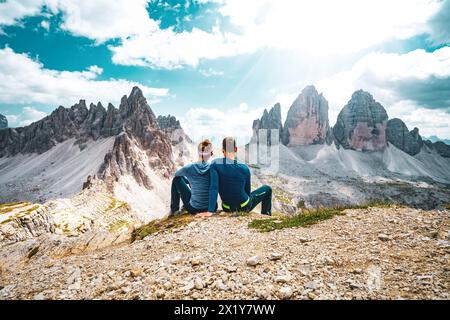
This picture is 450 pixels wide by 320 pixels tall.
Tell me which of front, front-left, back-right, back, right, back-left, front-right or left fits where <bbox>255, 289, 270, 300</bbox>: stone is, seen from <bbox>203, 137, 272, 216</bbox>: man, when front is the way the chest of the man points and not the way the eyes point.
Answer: back

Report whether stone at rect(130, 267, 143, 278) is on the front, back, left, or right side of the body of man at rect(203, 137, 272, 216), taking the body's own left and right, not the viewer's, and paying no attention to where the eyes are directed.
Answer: back

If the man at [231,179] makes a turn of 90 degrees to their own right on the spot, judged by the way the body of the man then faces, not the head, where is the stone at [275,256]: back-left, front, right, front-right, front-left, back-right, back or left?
right

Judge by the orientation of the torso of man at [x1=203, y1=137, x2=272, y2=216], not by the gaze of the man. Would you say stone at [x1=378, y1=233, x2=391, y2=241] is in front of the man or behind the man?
behind

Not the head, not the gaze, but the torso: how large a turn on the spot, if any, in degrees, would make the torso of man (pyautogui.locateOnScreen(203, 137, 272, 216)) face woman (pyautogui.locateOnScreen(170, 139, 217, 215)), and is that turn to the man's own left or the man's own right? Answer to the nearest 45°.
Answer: approximately 90° to the man's own left

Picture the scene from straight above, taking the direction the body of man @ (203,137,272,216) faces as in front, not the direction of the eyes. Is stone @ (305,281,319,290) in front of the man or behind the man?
behind

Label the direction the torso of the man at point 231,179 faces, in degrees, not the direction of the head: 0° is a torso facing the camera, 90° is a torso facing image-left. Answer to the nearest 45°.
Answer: approximately 180°

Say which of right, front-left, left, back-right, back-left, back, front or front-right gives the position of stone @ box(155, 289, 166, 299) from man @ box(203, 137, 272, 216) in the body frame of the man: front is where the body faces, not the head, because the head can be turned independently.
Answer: back

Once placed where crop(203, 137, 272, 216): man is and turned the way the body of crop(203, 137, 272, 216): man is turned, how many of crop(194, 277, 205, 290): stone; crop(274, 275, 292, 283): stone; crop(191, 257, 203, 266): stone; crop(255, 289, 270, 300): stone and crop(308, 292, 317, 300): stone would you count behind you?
5

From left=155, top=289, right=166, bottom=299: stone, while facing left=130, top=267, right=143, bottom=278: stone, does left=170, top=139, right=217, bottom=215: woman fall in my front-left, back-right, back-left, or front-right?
front-right

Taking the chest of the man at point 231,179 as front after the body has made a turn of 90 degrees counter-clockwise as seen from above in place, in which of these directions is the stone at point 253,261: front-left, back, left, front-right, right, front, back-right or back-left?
left

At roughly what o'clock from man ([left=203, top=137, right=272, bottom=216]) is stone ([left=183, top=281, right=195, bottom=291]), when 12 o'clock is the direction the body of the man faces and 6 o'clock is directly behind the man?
The stone is roughly at 6 o'clock from the man.

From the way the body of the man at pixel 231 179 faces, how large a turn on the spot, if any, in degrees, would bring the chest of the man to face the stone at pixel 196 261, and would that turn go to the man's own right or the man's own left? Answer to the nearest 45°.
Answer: approximately 180°

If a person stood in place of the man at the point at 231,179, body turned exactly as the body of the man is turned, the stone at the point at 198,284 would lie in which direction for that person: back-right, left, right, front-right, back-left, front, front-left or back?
back
